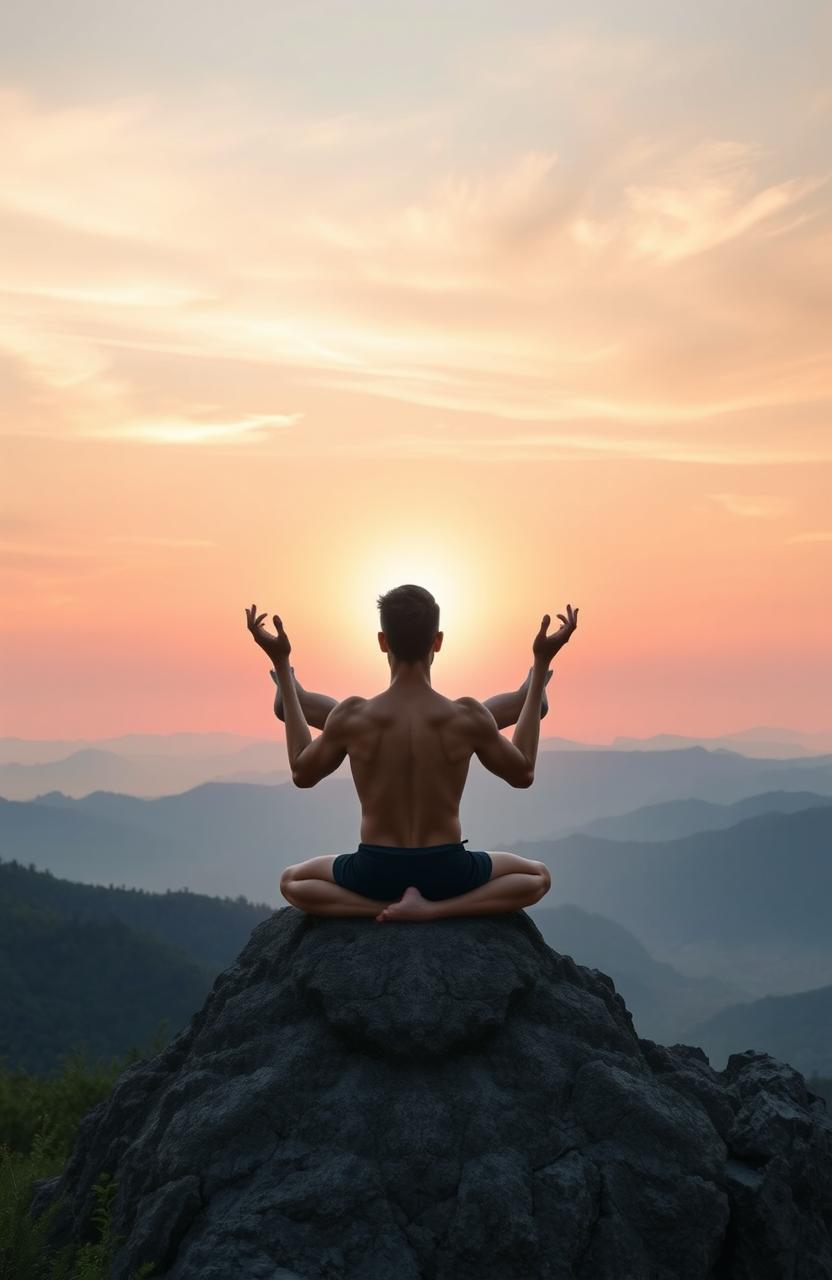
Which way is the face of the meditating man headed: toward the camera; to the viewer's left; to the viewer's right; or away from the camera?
away from the camera

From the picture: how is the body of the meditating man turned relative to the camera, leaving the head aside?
away from the camera
